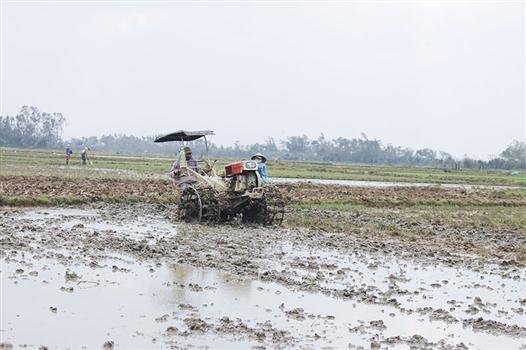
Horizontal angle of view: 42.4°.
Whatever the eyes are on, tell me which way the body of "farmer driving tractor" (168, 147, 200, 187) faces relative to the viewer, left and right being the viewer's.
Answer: facing the viewer and to the right of the viewer
